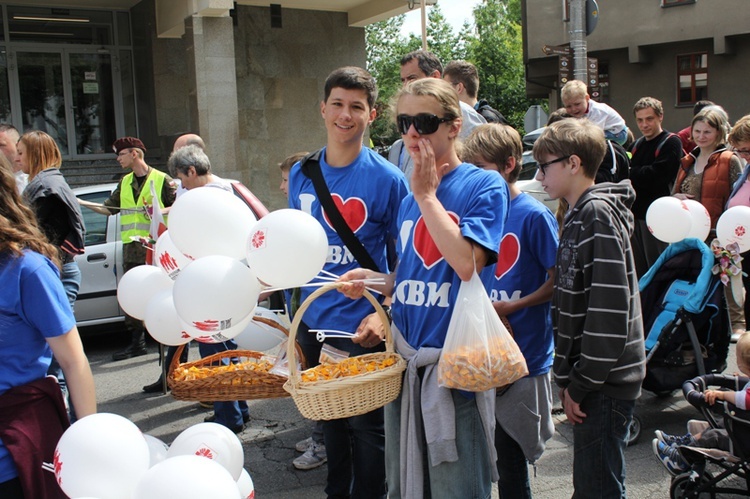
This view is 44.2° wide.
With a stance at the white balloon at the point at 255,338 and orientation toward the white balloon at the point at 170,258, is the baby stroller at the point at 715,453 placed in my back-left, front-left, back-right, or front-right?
back-left

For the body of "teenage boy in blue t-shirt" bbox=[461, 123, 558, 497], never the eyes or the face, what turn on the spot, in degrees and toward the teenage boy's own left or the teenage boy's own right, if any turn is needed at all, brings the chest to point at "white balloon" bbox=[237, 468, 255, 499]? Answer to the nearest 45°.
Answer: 0° — they already face it

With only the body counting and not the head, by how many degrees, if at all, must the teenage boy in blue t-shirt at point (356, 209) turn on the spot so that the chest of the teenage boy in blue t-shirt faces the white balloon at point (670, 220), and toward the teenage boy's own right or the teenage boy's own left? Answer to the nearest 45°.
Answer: approximately 135° to the teenage boy's own left

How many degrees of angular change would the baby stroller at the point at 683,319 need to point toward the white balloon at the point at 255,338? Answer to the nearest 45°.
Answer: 0° — it already faces it

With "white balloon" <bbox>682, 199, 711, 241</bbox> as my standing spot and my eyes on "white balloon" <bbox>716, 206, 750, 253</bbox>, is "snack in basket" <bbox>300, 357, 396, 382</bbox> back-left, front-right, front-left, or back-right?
back-right

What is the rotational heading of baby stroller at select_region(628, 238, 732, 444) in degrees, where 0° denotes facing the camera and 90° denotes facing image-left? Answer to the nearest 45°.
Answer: approximately 45°
